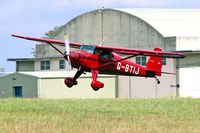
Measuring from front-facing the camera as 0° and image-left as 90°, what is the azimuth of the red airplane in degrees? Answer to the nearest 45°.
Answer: approximately 45°
